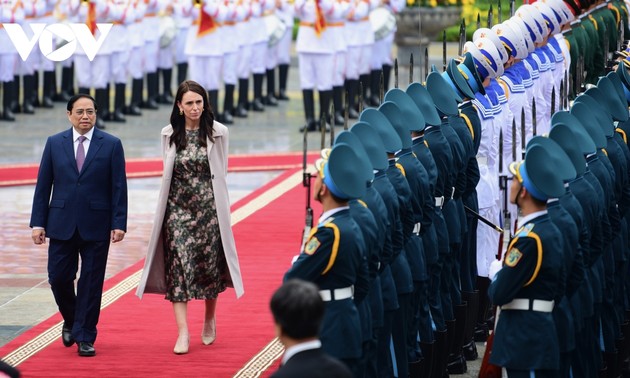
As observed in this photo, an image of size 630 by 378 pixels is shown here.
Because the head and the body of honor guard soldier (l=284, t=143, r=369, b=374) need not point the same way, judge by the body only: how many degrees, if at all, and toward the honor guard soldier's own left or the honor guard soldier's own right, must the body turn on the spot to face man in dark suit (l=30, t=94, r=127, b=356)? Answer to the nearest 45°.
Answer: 0° — they already face them

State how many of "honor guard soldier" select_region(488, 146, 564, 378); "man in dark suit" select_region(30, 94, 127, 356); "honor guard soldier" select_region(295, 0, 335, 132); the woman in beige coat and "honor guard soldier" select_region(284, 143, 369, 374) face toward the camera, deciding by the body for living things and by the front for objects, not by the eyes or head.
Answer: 3

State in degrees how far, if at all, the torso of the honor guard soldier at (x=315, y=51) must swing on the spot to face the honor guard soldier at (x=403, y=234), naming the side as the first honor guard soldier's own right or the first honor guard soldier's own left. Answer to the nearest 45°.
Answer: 0° — they already face them

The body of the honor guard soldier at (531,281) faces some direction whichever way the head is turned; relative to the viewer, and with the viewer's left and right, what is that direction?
facing away from the viewer and to the left of the viewer

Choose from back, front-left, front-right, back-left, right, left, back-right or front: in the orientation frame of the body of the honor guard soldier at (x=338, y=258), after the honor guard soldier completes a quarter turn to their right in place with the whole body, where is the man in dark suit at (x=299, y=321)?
back-right

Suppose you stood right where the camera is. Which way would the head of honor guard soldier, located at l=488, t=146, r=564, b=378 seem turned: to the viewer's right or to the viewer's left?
to the viewer's left
